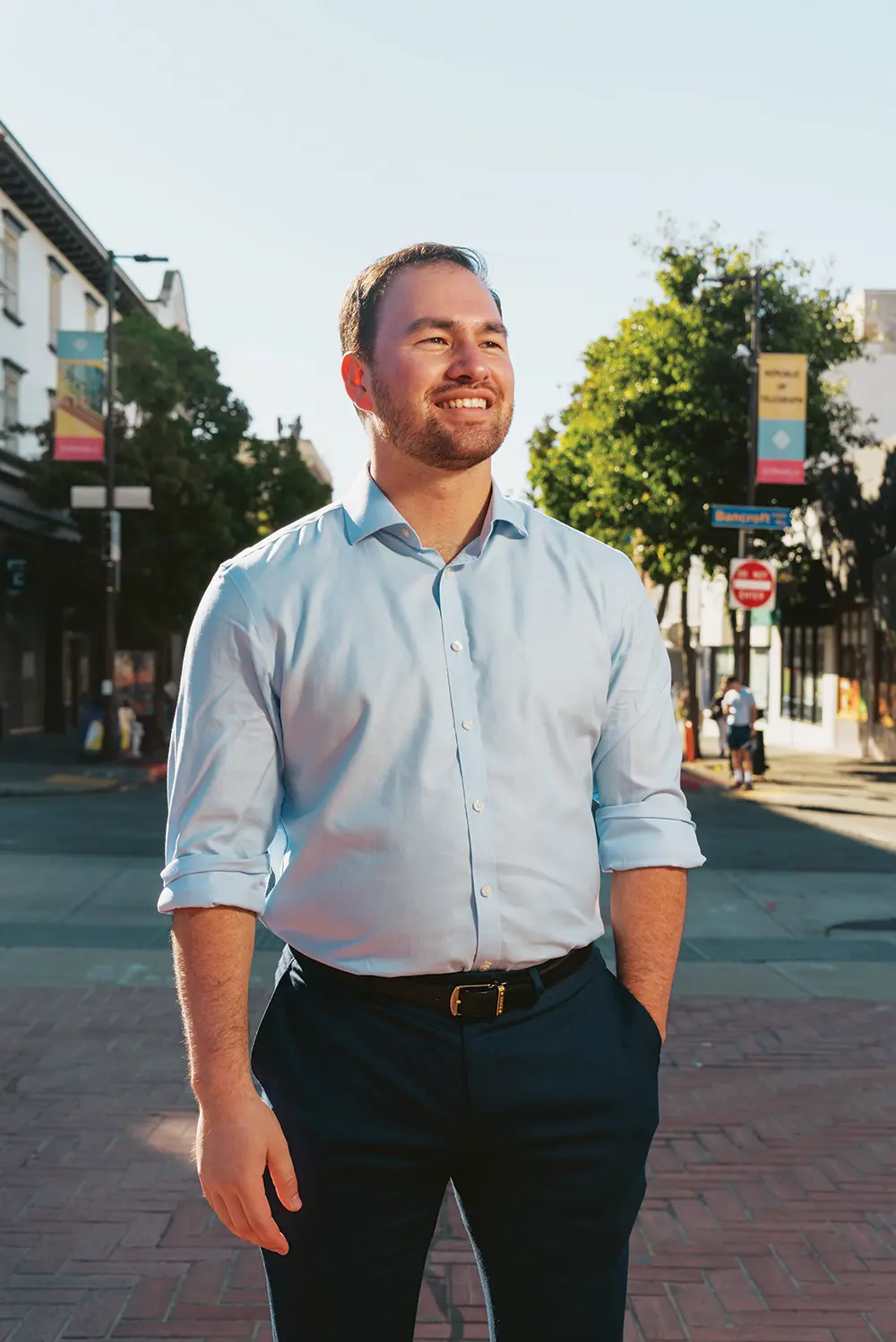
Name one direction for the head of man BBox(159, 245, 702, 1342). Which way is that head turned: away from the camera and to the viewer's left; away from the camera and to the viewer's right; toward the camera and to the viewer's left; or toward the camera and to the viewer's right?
toward the camera and to the viewer's right

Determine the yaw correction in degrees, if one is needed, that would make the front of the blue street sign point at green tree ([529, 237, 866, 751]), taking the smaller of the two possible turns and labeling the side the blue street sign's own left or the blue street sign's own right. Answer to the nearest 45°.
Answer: approximately 180°

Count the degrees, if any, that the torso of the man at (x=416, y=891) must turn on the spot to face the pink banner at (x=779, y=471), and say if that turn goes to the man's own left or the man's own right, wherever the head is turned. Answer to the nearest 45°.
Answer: approximately 180°

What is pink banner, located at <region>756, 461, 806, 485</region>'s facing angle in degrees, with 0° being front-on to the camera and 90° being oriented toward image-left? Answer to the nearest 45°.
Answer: approximately 0°

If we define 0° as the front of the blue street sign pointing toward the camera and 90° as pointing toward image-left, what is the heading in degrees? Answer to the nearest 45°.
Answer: approximately 0°
